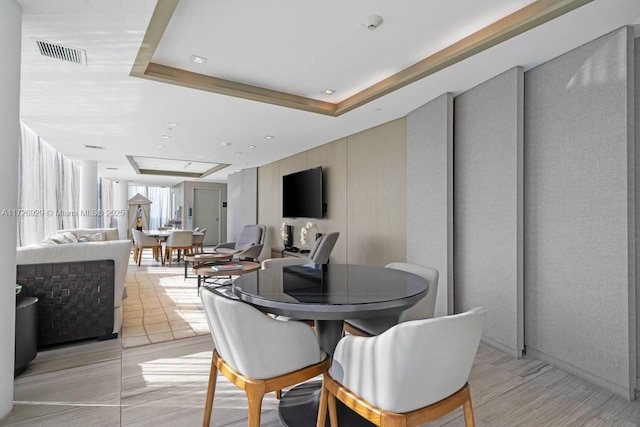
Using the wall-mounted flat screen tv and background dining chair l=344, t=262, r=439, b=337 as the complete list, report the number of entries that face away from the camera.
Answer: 0

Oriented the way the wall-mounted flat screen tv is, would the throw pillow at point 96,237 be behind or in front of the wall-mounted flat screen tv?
in front

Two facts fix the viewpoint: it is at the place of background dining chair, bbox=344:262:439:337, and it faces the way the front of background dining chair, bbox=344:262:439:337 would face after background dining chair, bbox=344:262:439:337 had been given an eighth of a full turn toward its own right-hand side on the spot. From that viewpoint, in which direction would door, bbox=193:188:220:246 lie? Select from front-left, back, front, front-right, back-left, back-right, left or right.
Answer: front-right

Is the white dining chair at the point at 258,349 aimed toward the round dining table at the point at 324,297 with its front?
yes

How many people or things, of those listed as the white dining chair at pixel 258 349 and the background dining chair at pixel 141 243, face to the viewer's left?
0

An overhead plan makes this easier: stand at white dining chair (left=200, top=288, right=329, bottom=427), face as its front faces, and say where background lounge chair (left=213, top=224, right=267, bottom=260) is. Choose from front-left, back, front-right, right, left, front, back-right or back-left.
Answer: front-left

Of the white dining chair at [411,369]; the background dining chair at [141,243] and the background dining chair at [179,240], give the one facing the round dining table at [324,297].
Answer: the white dining chair

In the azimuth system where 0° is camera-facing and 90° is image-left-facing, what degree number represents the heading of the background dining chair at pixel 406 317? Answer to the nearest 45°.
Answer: approximately 45°

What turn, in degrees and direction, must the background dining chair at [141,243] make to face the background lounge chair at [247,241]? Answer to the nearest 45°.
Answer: approximately 90° to its right

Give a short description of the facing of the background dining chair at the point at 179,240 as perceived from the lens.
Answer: facing away from the viewer and to the left of the viewer

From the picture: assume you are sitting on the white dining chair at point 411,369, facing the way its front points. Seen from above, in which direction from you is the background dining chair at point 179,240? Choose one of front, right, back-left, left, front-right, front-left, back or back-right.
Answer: front

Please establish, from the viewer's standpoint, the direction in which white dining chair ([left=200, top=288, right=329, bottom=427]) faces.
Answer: facing away from the viewer and to the right of the viewer

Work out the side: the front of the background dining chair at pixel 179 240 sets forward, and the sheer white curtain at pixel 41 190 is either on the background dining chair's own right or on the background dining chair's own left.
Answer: on the background dining chair's own left

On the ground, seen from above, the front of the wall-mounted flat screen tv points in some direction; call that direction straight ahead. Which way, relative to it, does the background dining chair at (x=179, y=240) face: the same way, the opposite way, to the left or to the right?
to the right

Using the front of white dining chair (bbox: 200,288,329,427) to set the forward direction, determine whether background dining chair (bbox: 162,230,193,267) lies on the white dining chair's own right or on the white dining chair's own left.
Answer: on the white dining chair's own left

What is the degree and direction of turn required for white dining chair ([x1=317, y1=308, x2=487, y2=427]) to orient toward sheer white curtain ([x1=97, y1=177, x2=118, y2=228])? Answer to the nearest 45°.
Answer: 0° — it already faces it
